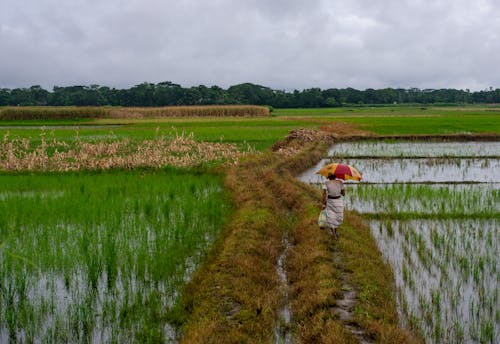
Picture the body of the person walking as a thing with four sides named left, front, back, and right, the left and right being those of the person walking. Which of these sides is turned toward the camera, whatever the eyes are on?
back
